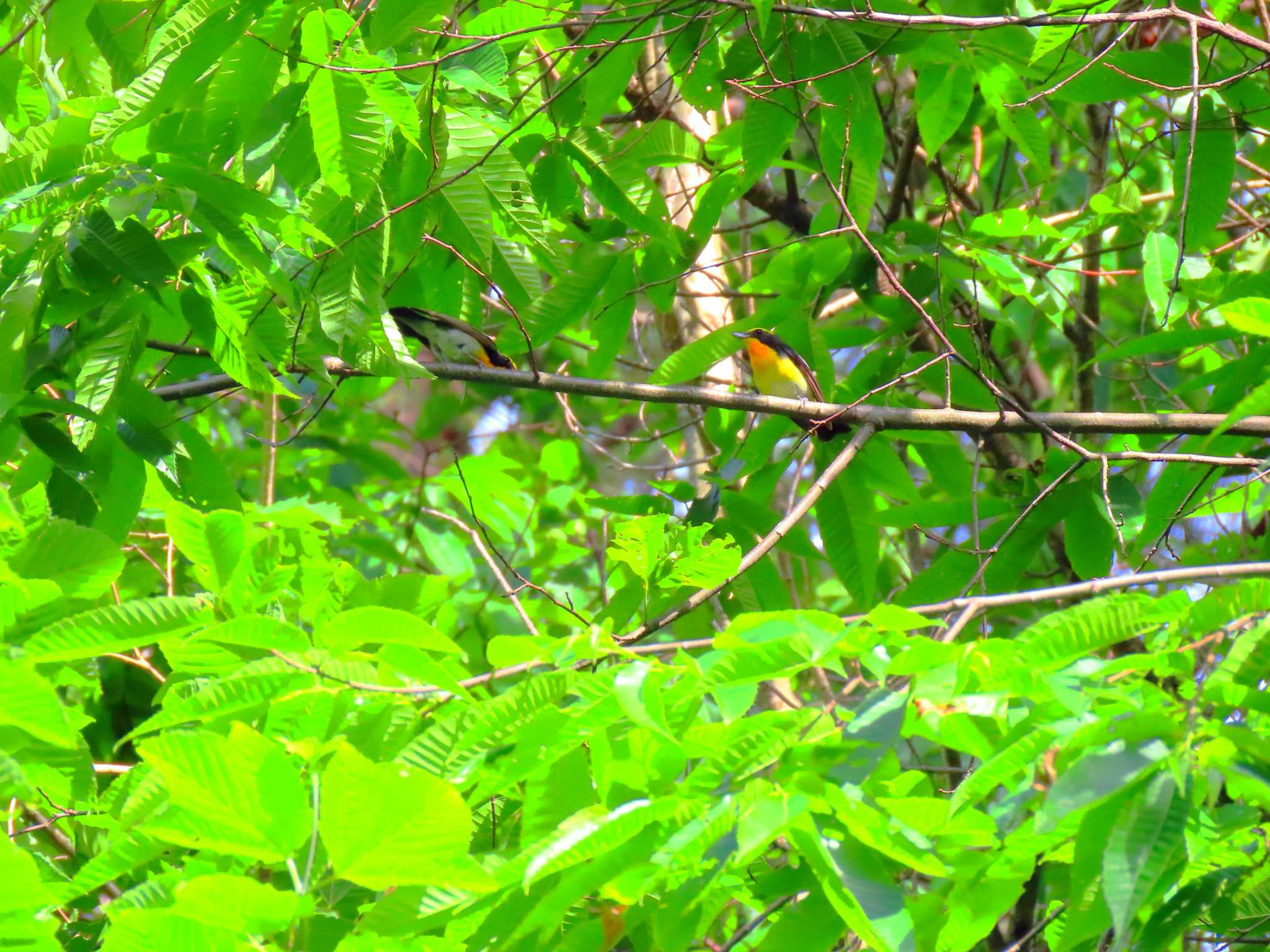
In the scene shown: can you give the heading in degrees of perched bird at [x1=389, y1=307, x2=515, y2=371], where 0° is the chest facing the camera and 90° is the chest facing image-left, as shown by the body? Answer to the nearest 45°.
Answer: approximately 270°

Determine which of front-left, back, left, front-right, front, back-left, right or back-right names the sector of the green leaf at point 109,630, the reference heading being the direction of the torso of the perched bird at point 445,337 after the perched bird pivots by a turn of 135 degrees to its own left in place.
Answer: back-left

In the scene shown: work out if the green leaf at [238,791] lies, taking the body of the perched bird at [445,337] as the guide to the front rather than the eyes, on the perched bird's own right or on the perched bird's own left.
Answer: on the perched bird's own right

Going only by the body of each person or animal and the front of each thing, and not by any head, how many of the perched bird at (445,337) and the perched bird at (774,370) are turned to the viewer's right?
1

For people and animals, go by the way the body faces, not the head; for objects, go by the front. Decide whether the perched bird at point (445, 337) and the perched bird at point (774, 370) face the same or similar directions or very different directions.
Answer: very different directions

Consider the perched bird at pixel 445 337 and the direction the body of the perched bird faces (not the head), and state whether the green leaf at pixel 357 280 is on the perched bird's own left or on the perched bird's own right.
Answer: on the perched bird's own right

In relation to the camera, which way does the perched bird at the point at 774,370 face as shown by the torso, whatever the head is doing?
to the viewer's left
